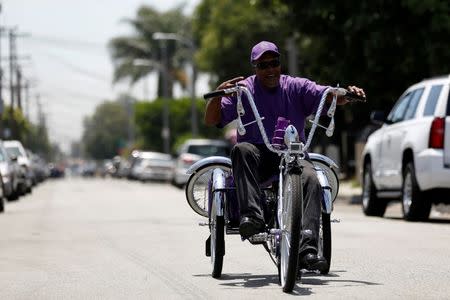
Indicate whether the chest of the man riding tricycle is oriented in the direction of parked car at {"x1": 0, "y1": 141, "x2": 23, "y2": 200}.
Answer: no

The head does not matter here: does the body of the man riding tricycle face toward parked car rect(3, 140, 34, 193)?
no

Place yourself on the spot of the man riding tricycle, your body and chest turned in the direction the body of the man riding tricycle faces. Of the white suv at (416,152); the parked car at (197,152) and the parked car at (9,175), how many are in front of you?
0

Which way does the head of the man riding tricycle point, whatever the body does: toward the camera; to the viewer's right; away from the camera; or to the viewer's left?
toward the camera

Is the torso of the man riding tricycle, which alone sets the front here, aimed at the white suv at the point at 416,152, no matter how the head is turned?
no

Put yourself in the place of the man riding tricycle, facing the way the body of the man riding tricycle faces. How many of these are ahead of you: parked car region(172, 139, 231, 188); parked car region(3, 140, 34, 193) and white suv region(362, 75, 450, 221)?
0

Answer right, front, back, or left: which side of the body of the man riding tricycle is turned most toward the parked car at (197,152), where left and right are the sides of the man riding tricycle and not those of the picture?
back

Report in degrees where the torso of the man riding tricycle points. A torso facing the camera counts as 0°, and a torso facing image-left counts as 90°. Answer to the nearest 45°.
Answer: approximately 0°
